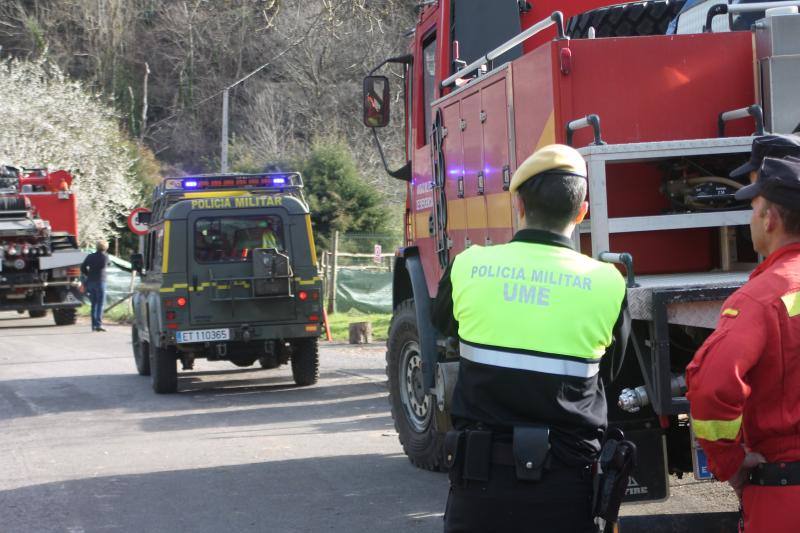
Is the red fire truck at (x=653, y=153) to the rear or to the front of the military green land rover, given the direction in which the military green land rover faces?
to the rear

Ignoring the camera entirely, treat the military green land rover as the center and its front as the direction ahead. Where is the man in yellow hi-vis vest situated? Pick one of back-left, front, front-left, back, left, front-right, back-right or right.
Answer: back

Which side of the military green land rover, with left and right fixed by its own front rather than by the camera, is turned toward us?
back

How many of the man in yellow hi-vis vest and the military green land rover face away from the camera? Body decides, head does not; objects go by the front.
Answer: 2

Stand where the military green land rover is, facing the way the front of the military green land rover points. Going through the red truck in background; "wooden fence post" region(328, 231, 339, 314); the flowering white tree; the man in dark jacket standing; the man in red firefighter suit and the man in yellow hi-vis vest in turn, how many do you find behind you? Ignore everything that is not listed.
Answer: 2

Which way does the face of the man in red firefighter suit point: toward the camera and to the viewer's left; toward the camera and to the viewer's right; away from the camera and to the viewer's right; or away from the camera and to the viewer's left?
away from the camera and to the viewer's left

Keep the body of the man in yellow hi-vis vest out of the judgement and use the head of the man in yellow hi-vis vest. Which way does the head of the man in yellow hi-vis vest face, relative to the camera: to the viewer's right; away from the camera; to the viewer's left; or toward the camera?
away from the camera

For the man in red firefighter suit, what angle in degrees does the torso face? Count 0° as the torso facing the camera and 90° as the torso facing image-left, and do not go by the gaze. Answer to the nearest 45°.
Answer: approximately 135°

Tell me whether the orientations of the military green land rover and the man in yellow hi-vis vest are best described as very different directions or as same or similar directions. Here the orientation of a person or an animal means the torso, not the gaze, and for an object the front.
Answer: same or similar directions

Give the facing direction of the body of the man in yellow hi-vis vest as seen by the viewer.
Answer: away from the camera
